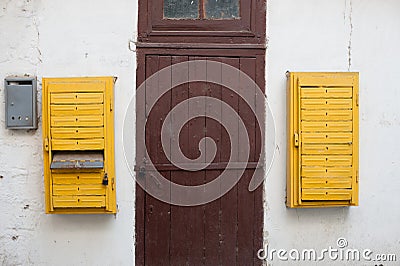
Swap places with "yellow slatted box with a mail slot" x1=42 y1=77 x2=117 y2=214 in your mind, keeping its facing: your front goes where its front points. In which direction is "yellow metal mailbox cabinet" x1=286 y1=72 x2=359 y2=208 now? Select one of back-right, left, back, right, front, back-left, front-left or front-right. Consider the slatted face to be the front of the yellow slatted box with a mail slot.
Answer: left

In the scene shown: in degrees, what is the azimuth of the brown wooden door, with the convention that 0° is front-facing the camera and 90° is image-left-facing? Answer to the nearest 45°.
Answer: approximately 0°

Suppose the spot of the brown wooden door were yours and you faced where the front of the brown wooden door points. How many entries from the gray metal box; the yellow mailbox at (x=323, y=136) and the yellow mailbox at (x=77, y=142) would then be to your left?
1

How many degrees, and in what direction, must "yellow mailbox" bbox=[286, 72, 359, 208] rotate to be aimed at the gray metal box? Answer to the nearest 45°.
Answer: approximately 90° to its right

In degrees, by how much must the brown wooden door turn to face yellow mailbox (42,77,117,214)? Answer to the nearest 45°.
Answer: approximately 90° to its right

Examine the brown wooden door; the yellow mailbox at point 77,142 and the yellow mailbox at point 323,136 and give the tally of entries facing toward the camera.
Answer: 3

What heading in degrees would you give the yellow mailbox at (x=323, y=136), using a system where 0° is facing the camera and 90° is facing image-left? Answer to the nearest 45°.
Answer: approximately 0°

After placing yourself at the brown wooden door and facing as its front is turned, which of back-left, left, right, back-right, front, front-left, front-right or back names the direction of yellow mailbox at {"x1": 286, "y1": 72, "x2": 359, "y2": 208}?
left

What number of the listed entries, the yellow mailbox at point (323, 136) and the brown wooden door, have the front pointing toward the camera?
2

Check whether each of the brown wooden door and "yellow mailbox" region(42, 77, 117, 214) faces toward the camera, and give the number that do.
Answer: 2
